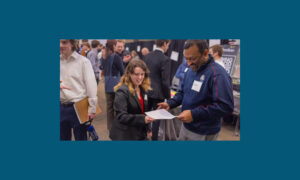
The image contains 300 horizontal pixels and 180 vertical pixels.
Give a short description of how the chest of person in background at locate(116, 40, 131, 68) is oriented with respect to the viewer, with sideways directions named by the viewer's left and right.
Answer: facing the viewer and to the left of the viewer

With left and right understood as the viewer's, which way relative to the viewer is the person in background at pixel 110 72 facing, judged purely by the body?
facing away from the viewer and to the right of the viewer

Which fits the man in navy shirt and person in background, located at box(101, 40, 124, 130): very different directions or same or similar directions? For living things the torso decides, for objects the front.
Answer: very different directions

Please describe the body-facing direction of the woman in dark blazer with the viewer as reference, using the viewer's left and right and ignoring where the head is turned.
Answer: facing the viewer and to the right of the viewer

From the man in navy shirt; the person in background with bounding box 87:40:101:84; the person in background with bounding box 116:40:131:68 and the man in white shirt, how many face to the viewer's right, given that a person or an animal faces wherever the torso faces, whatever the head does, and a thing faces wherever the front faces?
1
